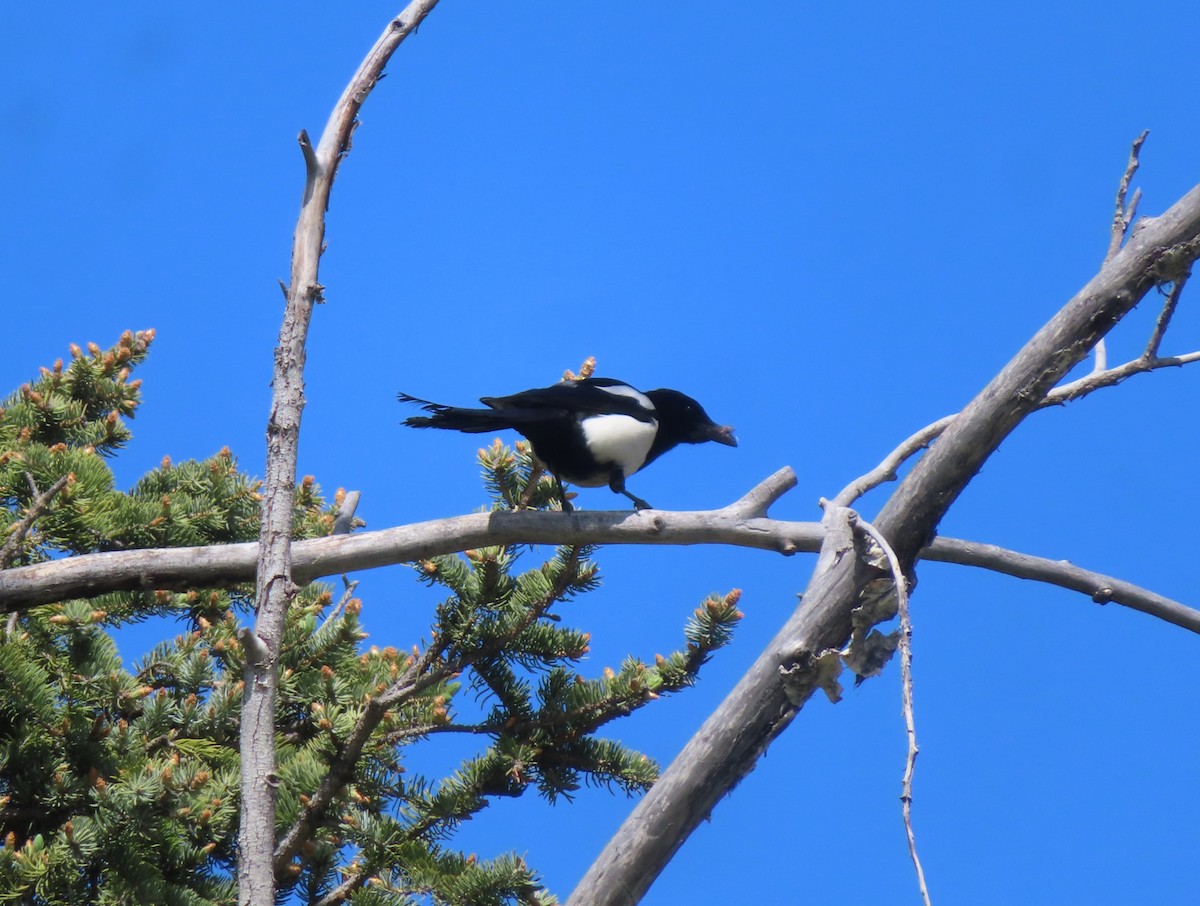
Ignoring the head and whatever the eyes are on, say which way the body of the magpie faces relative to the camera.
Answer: to the viewer's right

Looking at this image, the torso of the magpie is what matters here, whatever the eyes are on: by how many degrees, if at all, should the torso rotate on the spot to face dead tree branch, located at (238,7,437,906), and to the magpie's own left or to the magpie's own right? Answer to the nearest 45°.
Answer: approximately 135° to the magpie's own right
